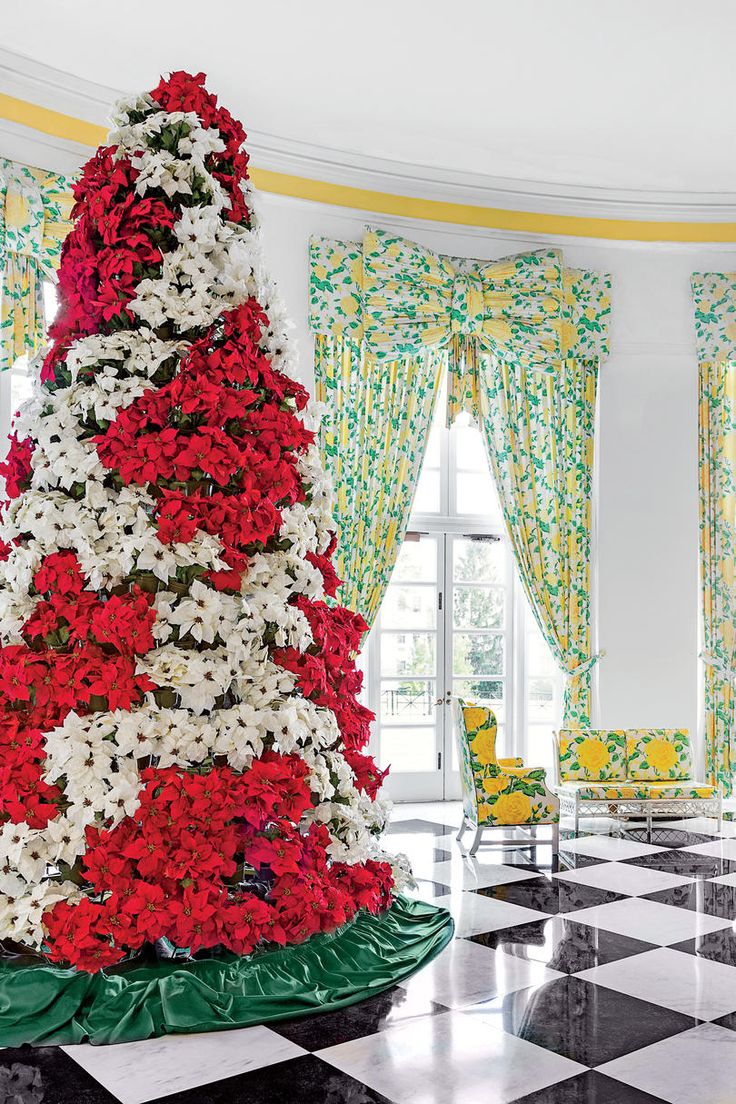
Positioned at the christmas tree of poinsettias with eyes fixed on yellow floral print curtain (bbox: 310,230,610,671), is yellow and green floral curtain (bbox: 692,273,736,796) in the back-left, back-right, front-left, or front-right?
front-right

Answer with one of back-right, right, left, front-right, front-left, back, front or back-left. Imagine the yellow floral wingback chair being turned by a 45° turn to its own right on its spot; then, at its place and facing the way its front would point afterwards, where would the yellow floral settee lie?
left

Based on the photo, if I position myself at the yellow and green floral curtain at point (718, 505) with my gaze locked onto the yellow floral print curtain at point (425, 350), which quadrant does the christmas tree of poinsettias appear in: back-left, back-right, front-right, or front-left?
front-left

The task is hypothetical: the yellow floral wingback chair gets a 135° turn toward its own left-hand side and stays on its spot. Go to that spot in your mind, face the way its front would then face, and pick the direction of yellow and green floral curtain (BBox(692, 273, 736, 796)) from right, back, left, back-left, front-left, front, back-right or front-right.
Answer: right

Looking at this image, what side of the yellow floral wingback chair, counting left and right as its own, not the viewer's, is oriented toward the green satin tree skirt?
right

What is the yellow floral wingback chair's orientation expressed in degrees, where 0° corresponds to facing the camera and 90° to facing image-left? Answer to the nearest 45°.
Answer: approximately 270°

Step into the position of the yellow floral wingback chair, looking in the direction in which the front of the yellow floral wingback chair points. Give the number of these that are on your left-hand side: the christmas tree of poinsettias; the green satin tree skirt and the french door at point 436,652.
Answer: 1
